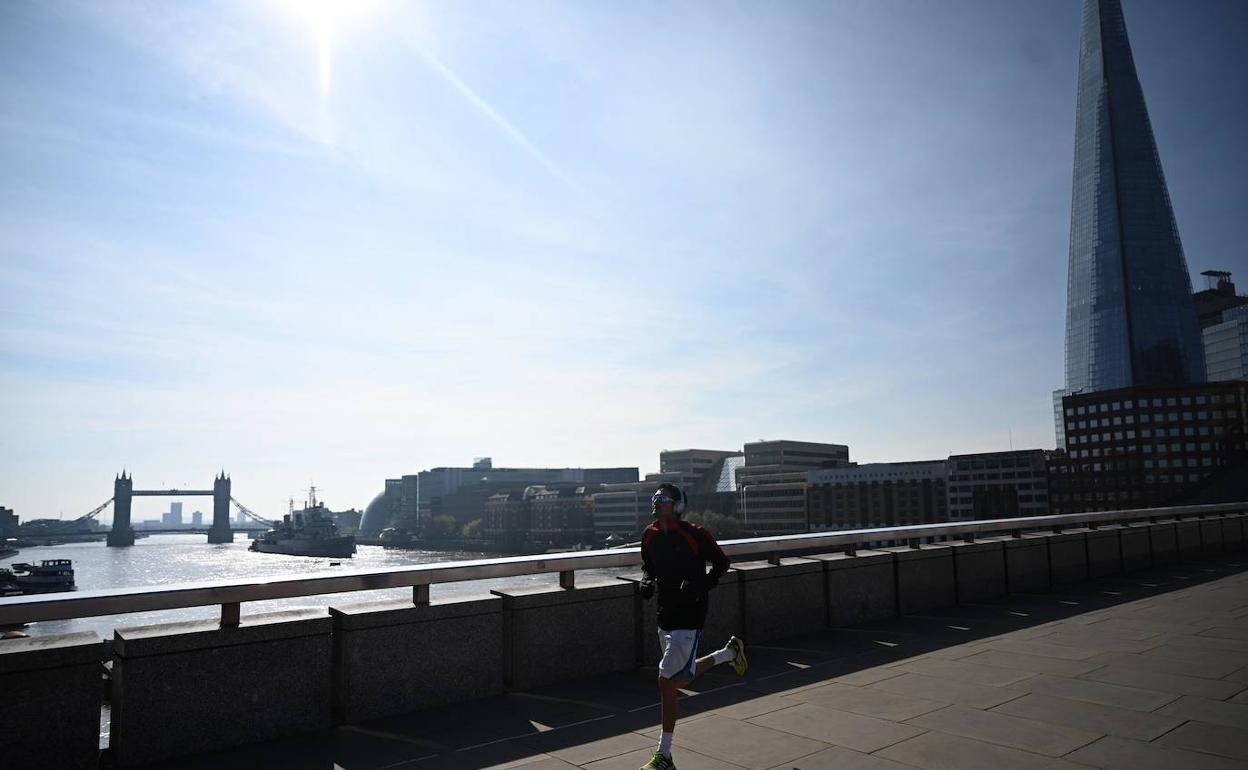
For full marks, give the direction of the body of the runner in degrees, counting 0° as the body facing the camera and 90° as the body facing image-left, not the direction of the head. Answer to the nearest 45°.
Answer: approximately 45°
